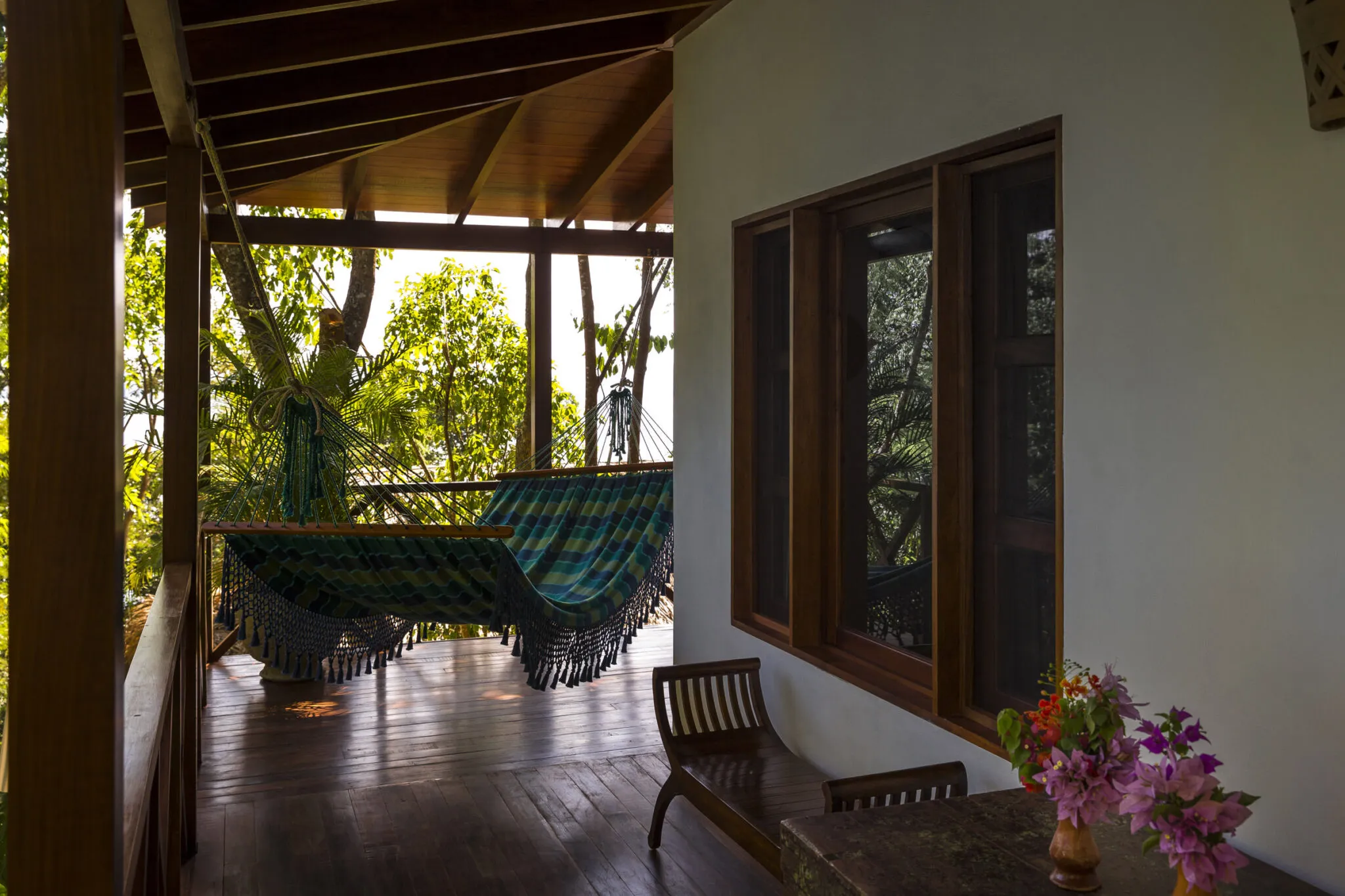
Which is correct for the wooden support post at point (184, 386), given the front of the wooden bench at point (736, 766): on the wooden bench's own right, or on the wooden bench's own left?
on the wooden bench's own right

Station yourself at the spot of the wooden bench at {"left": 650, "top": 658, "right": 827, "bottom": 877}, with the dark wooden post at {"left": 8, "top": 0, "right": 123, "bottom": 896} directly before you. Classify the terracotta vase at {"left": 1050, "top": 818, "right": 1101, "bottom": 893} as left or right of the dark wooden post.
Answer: left
